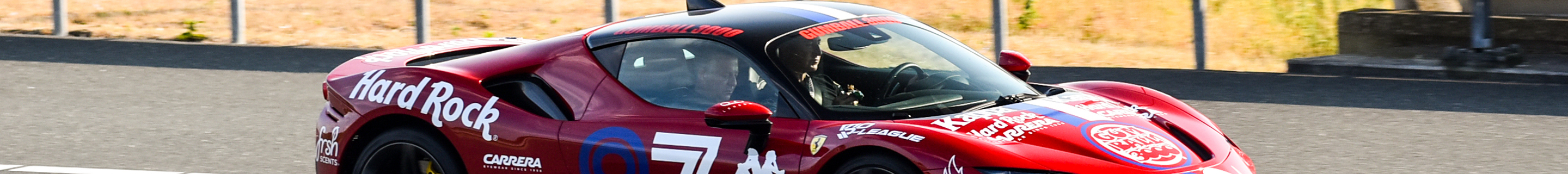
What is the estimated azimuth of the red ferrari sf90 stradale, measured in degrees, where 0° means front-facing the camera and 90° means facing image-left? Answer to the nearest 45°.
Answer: approximately 315°

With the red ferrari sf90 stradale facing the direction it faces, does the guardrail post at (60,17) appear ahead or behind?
behind

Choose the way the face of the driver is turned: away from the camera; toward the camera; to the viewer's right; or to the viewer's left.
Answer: to the viewer's right

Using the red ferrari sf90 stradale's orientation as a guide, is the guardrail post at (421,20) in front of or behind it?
behind

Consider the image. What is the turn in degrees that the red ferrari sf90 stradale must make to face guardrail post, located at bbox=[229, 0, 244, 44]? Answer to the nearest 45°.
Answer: approximately 180°
